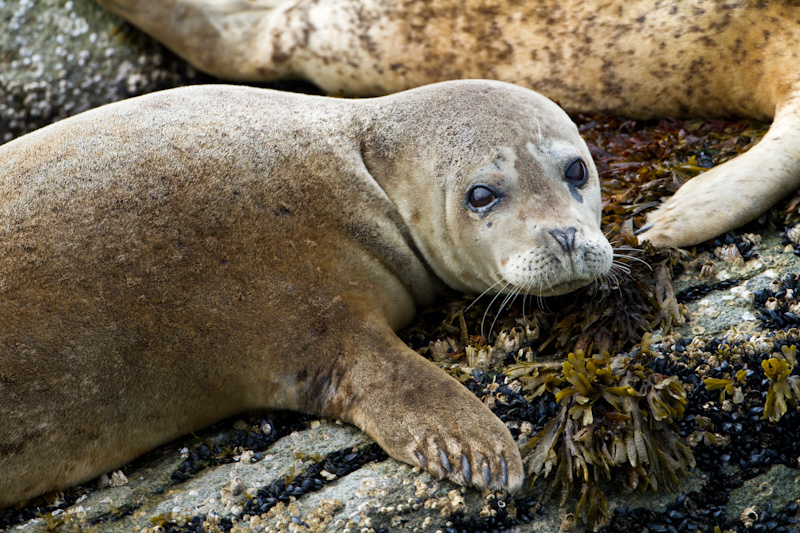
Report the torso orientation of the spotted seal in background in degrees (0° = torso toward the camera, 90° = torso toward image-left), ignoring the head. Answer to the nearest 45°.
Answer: approximately 270°

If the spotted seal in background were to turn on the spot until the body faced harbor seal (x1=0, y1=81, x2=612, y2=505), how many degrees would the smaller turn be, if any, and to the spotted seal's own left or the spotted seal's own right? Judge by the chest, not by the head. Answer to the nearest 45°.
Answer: approximately 135° to the spotted seal's own right
